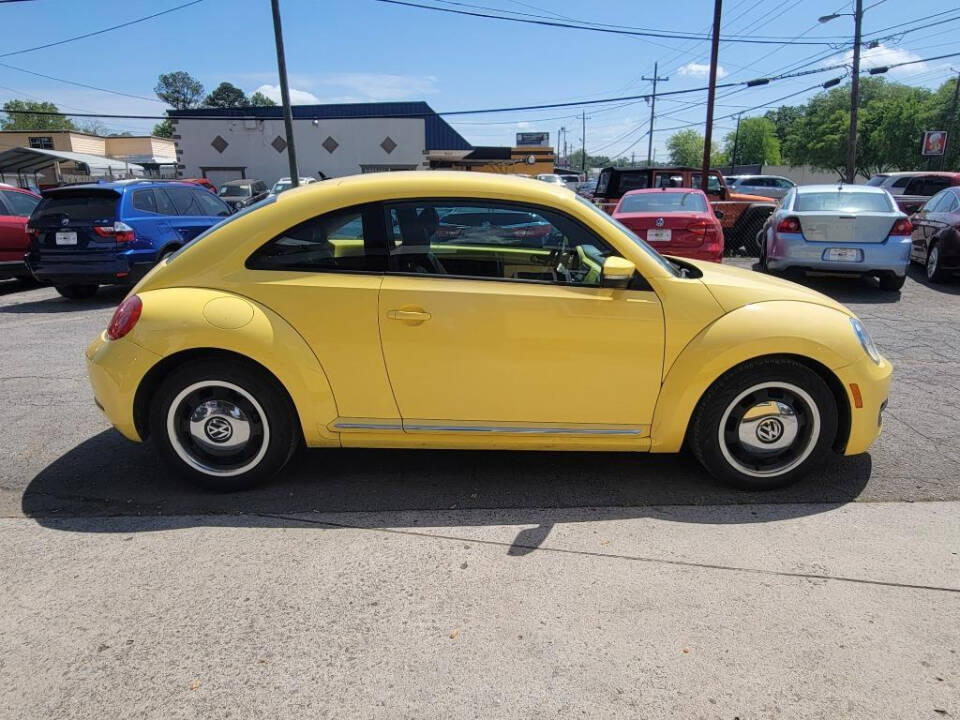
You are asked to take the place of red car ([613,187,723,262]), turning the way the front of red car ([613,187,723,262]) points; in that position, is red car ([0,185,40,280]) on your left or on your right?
on your left

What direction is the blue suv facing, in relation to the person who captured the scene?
facing away from the viewer and to the right of the viewer

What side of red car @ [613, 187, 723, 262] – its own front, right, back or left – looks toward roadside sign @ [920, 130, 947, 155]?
front

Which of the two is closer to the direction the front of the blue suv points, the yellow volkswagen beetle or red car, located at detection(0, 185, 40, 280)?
the red car

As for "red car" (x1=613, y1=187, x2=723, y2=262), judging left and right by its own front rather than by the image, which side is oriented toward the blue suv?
left

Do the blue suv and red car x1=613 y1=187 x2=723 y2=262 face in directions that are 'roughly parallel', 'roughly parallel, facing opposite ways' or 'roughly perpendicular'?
roughly parallel

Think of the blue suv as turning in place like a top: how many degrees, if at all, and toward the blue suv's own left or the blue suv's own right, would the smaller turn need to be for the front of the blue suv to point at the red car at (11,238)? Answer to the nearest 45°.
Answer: approximately 90° to the blue suv's own left

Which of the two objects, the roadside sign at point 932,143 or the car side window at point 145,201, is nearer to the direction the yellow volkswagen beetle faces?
the roadside sign

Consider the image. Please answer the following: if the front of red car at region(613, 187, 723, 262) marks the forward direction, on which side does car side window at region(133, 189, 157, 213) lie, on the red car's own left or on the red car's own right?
on the red car's own left

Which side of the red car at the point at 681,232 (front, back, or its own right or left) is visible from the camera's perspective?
back

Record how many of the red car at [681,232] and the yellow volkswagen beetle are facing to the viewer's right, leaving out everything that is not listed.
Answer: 1

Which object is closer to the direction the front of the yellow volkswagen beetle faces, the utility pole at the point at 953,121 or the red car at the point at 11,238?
the utility pole

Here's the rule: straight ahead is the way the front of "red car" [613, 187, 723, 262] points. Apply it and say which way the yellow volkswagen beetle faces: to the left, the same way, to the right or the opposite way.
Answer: to the right

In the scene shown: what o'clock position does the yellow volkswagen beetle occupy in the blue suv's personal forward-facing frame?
The yellow volkswagen beetle is roughly at 4 o'clock from the blue suv.

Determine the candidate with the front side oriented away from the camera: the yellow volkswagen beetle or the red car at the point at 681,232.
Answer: the red car

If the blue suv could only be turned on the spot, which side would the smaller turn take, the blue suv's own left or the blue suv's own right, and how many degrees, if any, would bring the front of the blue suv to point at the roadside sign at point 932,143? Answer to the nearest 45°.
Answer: approximately 45° to the blue suv's own right

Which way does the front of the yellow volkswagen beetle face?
to the viewer's right

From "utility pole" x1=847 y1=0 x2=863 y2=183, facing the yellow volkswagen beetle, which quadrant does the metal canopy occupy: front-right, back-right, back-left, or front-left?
front-right
